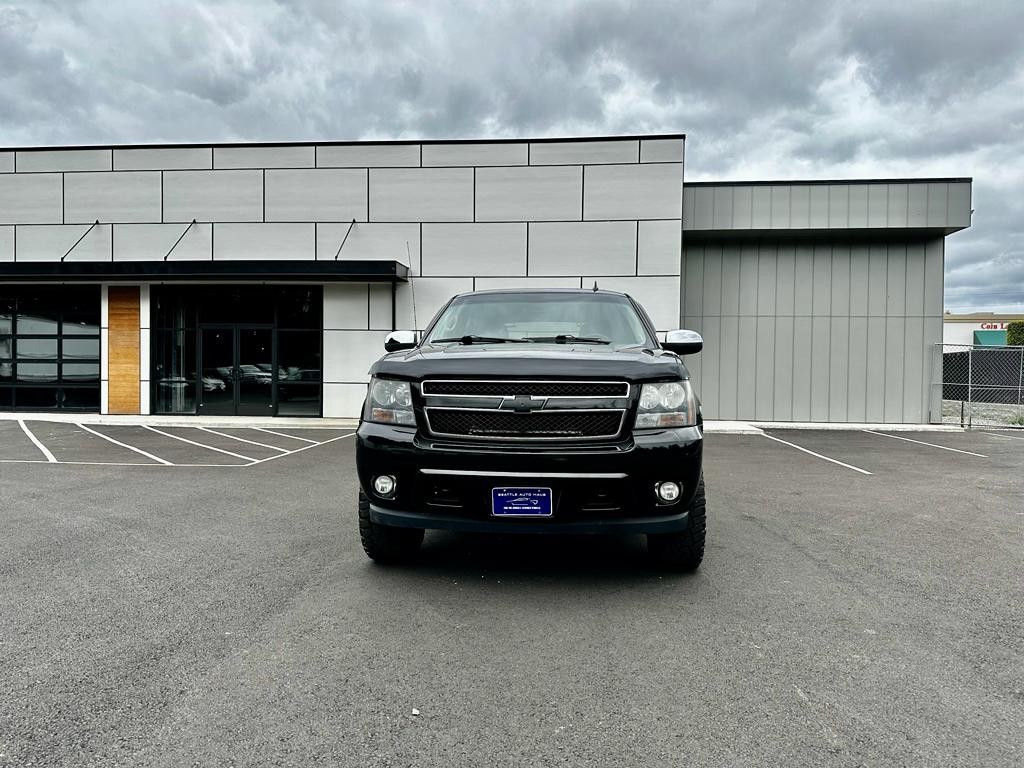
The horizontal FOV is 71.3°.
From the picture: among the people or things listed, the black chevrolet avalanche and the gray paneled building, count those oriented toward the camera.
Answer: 2

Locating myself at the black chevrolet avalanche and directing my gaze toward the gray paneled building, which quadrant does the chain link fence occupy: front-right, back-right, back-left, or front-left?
front-right

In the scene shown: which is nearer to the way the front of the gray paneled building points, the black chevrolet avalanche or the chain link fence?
the black chevrolet avalanche

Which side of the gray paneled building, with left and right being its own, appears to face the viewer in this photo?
front

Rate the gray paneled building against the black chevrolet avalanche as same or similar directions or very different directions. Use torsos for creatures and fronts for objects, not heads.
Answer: same or similar directions

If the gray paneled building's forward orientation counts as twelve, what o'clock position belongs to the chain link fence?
The chain link fence is roughly at 9 o'clock from the gray paneled building.

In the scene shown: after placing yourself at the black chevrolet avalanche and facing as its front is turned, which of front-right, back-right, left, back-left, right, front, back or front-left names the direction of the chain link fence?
back-left

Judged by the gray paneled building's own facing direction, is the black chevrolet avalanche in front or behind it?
in front

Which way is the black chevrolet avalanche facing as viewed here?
toward the camera

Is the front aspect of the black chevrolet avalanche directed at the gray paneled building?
no
